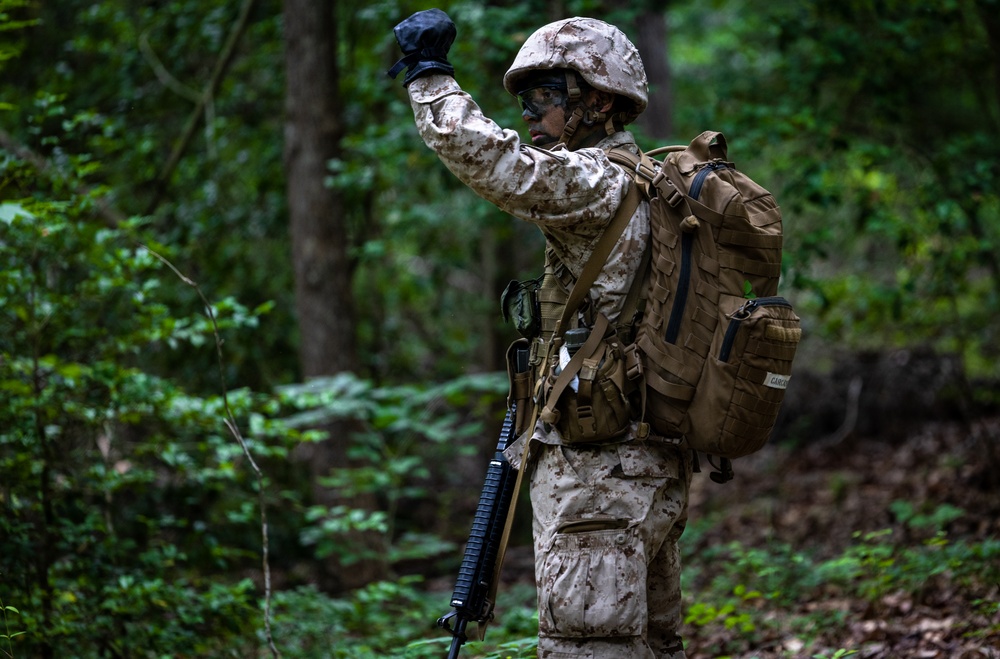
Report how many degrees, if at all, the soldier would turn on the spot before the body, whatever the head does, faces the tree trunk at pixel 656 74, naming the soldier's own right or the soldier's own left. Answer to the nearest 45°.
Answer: approximately 90° to the soldier's own right

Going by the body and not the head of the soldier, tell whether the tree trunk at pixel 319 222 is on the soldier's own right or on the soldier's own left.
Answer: on the soldier's own right

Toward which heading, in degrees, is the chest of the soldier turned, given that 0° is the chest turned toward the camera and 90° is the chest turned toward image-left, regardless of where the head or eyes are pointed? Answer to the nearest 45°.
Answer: approximately 90°
